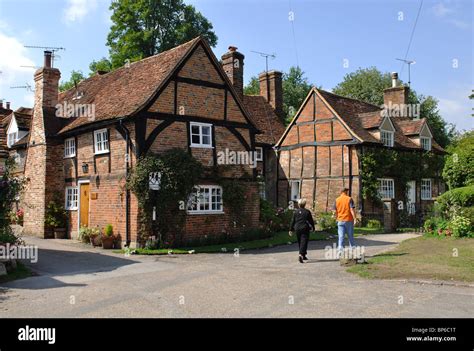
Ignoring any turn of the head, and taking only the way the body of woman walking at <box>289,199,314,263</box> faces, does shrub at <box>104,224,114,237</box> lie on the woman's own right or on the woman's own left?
on the woman's own left

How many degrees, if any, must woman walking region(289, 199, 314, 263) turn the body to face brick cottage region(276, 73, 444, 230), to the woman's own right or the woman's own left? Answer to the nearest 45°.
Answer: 0° — they already face it

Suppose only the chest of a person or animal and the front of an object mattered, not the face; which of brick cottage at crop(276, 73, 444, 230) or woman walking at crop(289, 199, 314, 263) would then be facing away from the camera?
the woman walking

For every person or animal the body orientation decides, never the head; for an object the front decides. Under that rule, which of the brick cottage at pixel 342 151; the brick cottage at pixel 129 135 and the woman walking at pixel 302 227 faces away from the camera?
the woman walking

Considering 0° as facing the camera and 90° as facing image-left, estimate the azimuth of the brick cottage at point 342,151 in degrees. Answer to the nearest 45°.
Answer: approximately 315°

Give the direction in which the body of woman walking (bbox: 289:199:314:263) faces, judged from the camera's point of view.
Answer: away from the camera

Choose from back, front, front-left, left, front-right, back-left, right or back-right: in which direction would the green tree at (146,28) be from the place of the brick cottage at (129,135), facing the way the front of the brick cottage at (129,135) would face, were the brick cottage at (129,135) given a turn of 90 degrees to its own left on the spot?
back-left

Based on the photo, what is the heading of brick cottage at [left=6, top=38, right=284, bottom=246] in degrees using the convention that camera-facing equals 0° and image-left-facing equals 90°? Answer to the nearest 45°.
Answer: approximately 45°

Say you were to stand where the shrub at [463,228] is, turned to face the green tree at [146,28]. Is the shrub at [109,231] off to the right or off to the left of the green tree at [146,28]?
left
